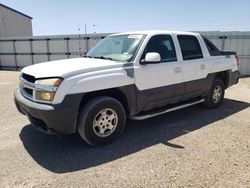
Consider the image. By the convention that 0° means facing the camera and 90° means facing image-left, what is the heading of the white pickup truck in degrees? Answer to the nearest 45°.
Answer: approximately 45°

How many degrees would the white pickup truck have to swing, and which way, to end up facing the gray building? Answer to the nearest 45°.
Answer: approximately 90° to its right
